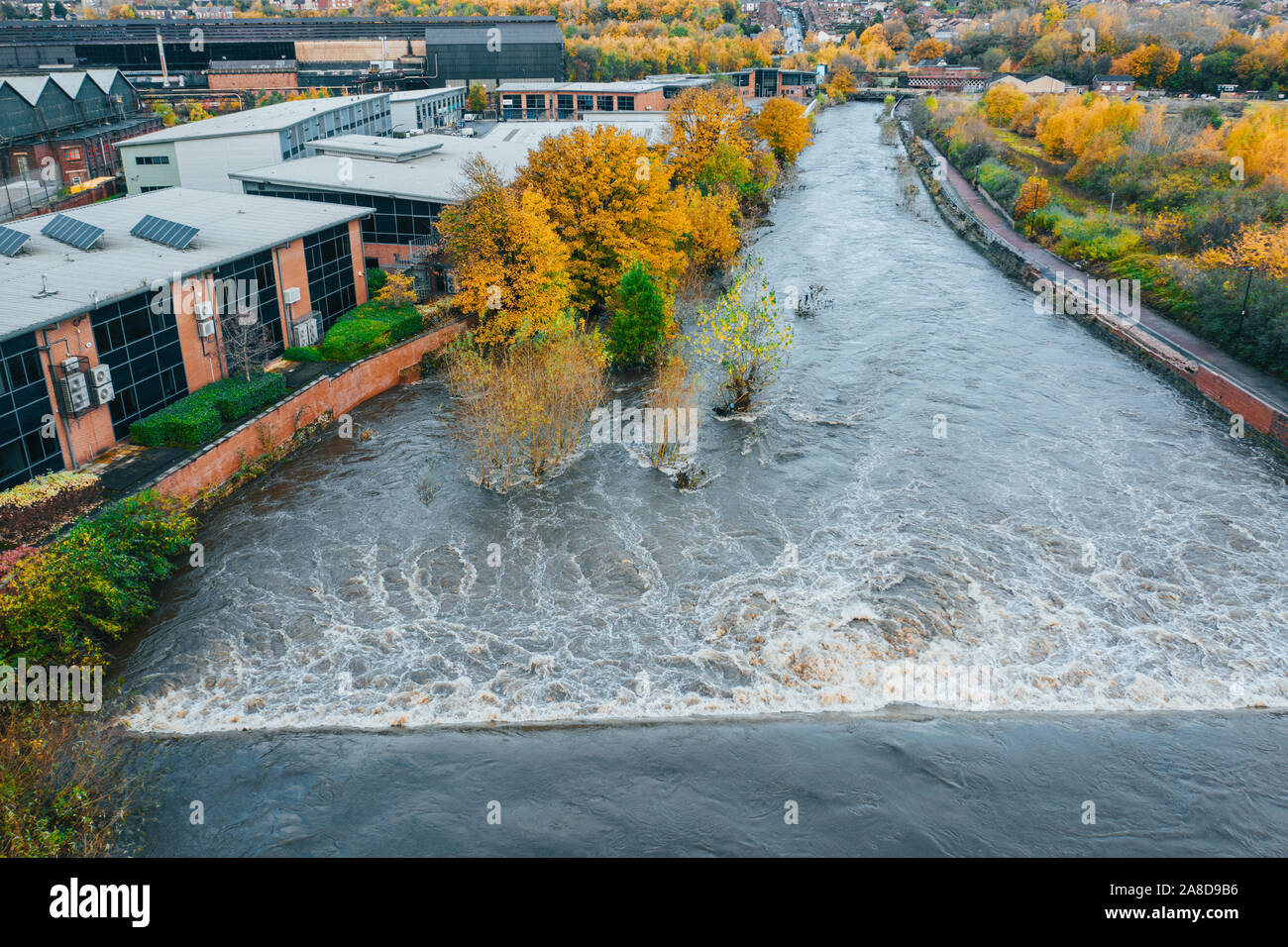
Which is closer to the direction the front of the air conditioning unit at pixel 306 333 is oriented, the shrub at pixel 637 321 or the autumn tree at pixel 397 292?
the shrub

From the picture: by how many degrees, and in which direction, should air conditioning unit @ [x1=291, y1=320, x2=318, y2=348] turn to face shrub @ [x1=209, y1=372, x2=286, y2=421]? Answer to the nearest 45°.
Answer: approximately 45° to its right

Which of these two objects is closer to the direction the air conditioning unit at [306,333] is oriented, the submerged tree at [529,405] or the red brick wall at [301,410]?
the submerged tree

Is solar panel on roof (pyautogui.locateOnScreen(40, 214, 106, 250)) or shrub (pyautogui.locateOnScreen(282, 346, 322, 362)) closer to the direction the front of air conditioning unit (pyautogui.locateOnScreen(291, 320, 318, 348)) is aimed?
the shrub

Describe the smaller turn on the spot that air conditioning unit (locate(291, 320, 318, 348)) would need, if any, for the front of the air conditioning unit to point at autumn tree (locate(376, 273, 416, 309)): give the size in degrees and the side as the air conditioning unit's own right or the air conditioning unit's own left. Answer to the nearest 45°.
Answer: approximately 90° to the air conditioning unit's own left

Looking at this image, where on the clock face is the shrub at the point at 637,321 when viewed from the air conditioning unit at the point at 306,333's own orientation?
The shrub is roughly at 11 o'clock from the air conditioning unit.

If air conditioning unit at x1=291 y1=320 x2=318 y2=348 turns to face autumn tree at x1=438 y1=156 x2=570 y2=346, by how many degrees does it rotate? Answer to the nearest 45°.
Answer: approximately 45° to its left

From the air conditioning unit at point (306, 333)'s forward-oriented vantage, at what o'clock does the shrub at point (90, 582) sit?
The shrub is roughly at 2 o'clock from the air conditioning unit.

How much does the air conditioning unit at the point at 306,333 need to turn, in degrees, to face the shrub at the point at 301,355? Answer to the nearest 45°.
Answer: approximately 45° to its right

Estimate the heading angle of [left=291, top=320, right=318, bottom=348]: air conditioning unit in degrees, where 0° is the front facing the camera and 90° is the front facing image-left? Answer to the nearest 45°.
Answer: approximately 315°

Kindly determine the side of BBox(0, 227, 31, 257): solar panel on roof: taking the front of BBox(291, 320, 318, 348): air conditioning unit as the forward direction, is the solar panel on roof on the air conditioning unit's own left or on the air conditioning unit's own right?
on the air conditioning unit's own right

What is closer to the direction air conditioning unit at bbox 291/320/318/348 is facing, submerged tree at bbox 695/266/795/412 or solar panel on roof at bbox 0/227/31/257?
the submerged tree
